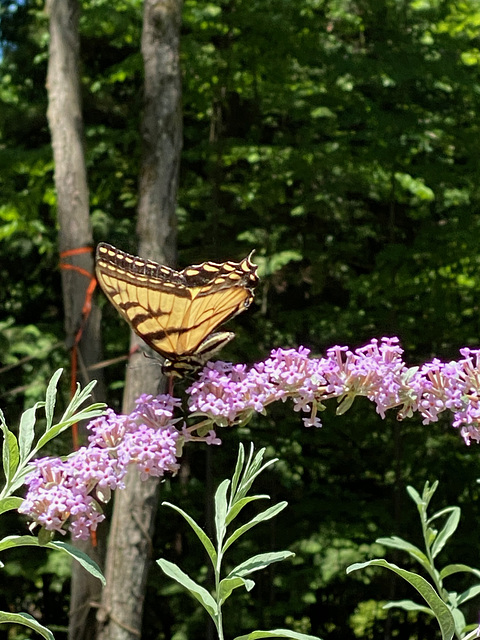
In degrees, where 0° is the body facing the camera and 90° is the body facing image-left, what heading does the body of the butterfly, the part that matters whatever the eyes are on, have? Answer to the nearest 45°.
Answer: approximately 90°

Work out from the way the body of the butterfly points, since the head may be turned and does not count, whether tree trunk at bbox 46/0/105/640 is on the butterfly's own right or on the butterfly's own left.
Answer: on the butterfly's own right

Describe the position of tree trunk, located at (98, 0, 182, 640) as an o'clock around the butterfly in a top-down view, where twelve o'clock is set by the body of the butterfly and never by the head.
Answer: The tree trunk is roughly at 3 o'clock from the butterfly.
